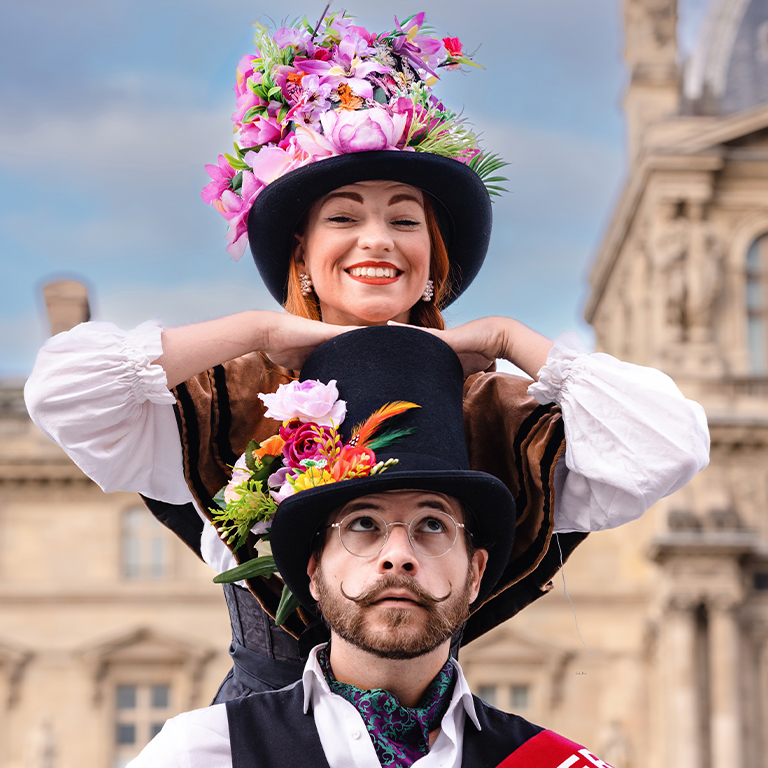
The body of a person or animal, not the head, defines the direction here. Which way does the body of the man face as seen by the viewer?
toward the camera

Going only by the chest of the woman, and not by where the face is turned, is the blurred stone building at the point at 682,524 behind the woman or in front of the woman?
behind

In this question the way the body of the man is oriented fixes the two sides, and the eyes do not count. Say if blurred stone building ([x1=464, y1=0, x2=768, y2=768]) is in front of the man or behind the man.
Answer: behind
